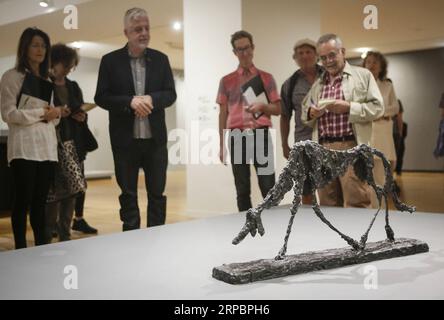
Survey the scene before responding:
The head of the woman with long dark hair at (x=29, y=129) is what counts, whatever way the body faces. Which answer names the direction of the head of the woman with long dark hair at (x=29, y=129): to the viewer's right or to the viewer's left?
to the viewer's right

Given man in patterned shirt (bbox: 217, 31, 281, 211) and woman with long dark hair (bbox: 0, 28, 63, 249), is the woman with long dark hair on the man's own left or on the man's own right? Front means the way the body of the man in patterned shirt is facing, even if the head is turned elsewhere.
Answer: on the man's own right

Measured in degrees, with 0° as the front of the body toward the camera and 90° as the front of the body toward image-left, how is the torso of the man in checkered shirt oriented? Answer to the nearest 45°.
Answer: approximately 45°

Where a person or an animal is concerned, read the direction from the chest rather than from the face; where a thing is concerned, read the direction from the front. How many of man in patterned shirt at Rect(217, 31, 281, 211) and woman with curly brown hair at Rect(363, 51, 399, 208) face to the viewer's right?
0

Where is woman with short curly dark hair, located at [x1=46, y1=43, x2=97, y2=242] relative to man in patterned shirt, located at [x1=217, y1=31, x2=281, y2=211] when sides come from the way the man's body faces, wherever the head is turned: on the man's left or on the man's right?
on the man's right

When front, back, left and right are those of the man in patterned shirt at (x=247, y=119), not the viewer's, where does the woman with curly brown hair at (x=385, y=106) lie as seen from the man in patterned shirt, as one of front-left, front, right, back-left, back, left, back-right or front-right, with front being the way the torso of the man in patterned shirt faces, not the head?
back-left

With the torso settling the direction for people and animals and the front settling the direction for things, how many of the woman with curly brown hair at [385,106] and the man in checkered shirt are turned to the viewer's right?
0

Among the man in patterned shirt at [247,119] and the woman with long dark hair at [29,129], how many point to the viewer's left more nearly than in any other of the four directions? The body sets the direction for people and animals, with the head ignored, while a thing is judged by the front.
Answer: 0

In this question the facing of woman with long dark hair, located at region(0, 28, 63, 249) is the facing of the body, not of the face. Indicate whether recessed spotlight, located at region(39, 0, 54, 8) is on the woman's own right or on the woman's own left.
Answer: on the woman's own left

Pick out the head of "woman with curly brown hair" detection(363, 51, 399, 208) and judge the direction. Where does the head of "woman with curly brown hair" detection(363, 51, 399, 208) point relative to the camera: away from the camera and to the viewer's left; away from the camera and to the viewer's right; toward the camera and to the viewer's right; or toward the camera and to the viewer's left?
toward the camera and to the viewer's left

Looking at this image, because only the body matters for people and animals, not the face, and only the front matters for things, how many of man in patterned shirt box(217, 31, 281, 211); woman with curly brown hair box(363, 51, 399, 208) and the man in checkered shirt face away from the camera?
0
